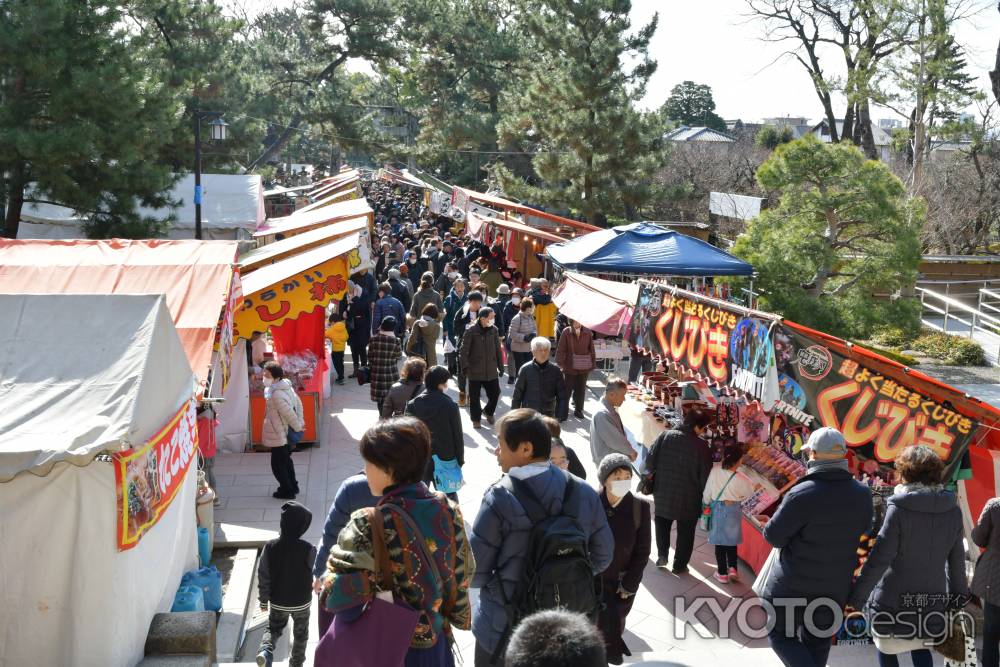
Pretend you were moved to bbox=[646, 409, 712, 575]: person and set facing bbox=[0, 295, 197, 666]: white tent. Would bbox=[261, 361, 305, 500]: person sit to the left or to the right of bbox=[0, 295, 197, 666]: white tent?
right

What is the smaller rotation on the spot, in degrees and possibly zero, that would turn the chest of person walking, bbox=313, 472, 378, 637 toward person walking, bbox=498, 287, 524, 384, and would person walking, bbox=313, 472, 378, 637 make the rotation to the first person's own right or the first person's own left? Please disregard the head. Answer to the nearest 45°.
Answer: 0° — they already face them

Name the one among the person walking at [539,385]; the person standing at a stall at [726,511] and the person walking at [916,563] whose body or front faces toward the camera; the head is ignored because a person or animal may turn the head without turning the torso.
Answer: the person walking at [539,385]

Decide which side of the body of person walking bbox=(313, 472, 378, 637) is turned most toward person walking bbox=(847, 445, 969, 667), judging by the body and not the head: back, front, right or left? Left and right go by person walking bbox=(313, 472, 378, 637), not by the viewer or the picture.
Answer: right

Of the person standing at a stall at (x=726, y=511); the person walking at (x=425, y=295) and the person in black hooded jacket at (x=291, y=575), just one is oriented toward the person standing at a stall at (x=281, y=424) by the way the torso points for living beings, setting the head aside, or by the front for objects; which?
the person in black hooded jacket at (x=291, y=575)

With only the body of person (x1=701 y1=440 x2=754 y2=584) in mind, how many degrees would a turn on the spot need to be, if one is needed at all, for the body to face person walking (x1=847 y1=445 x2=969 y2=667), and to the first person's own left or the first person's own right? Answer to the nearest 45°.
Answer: approximately 90° to the first person's own right

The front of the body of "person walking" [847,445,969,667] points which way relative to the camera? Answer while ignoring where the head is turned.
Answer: away from the camera

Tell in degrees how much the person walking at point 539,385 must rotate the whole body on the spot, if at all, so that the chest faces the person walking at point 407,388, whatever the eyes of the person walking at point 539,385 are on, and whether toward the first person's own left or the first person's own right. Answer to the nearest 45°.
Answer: approximately 45° to the first person's own right

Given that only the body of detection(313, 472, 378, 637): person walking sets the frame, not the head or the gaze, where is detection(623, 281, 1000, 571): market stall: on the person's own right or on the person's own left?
on the person's own right

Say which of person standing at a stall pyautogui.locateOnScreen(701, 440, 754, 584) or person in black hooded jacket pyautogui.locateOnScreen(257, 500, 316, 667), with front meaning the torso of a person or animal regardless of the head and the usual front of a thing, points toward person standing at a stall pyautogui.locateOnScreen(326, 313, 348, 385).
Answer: person in black hooded jacket pyautogui.locateOnScreen(257, 500, 316, 667)
